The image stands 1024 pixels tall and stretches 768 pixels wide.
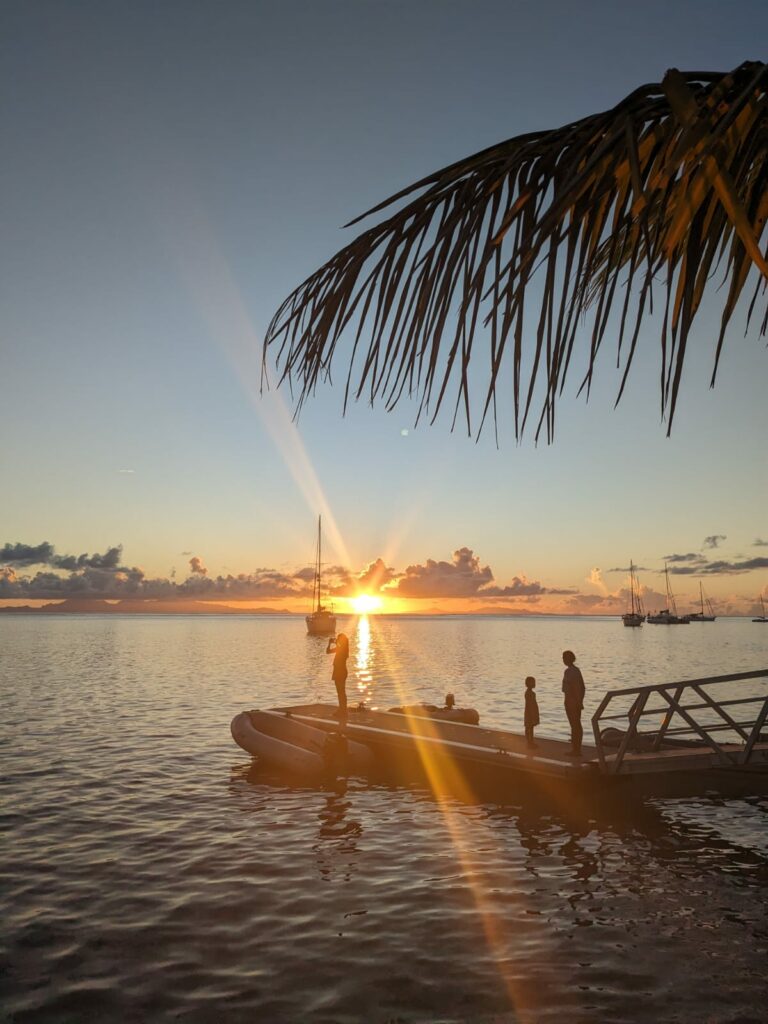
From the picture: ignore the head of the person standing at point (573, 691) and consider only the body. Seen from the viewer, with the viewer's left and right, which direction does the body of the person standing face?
facing away from the viewer and to the left of the viewer

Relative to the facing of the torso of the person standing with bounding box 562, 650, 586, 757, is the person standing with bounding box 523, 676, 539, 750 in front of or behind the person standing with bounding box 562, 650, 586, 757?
in front
